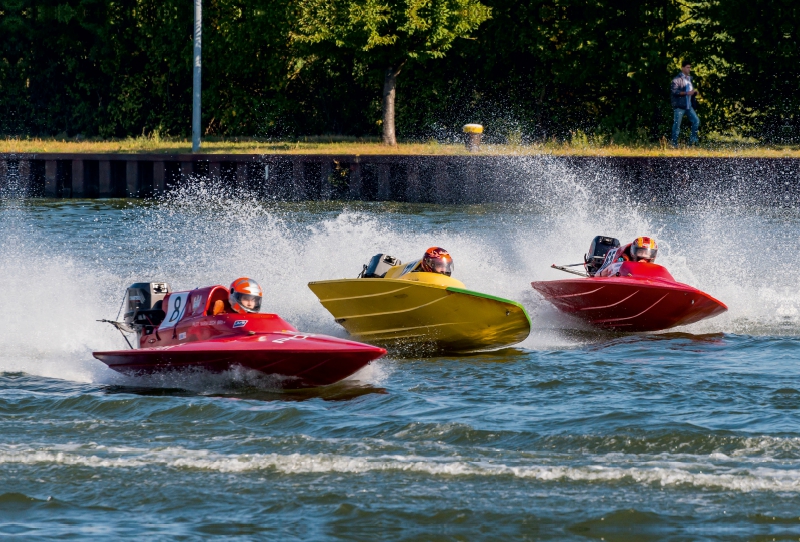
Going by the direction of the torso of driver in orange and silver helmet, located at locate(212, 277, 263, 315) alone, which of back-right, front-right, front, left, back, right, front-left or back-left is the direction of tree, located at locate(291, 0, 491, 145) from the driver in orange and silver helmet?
back-left

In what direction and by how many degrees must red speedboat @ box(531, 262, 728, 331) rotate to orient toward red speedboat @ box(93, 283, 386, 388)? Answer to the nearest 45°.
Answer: approximately 90° to its right

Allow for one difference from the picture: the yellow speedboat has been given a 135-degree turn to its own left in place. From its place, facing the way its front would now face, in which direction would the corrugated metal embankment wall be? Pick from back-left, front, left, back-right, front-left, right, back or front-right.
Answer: front

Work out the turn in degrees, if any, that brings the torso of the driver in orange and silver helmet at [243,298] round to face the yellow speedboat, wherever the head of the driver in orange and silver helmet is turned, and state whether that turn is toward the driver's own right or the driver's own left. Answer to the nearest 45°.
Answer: approximately 90° to the driver's own left

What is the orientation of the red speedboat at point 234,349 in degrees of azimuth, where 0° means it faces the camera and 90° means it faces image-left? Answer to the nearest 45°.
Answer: approximately 315°

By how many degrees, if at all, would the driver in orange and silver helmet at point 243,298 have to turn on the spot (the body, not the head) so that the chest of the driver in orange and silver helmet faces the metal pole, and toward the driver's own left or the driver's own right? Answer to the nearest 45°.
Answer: approximately 135° to the driver's own left
